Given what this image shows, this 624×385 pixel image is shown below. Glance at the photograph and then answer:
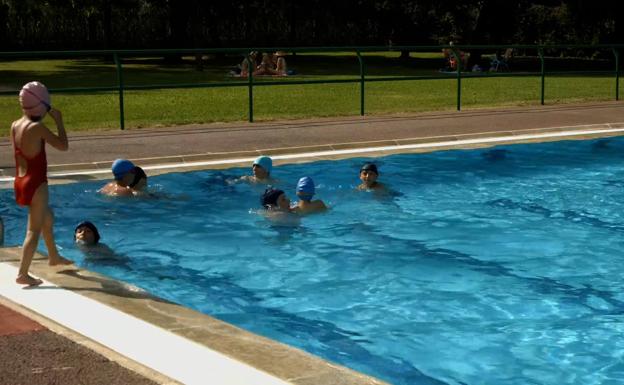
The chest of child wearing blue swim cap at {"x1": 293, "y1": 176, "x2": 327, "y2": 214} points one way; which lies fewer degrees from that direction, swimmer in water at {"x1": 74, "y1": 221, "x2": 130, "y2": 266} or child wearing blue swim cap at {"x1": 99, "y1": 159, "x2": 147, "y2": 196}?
the child wearing blue swim cap

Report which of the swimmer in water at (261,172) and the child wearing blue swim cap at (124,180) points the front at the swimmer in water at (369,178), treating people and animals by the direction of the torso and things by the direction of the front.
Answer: the child wearing blue swim cap

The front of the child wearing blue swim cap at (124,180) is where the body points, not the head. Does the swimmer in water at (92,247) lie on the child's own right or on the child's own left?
on the child's own right

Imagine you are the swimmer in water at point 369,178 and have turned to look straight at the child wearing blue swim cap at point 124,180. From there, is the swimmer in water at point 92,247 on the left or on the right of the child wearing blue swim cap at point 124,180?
left

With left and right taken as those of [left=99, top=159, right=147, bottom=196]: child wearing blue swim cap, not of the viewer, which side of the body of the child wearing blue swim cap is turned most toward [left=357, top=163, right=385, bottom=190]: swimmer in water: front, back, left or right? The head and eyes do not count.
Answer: front

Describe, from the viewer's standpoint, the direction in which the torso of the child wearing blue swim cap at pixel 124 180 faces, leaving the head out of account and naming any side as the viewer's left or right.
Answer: facing to the right of the viewer

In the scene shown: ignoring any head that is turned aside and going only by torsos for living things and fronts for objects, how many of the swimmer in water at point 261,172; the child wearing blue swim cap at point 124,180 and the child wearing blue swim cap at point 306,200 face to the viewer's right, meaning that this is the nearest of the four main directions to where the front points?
1

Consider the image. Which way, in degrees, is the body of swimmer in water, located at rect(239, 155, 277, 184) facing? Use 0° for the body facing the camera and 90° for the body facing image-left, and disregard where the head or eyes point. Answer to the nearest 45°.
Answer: approximately 45°

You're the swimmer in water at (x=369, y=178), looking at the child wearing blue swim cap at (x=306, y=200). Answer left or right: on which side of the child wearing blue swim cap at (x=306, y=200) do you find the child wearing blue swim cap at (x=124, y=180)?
right

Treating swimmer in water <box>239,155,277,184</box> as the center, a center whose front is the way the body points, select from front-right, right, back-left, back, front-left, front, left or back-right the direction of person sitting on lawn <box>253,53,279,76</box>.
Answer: back-right

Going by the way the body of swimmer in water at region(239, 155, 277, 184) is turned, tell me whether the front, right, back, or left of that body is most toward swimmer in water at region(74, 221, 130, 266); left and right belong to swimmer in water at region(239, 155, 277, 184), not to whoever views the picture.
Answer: front

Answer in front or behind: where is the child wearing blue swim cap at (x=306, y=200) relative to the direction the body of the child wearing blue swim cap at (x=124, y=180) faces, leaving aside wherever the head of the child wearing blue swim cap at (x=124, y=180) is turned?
in front
